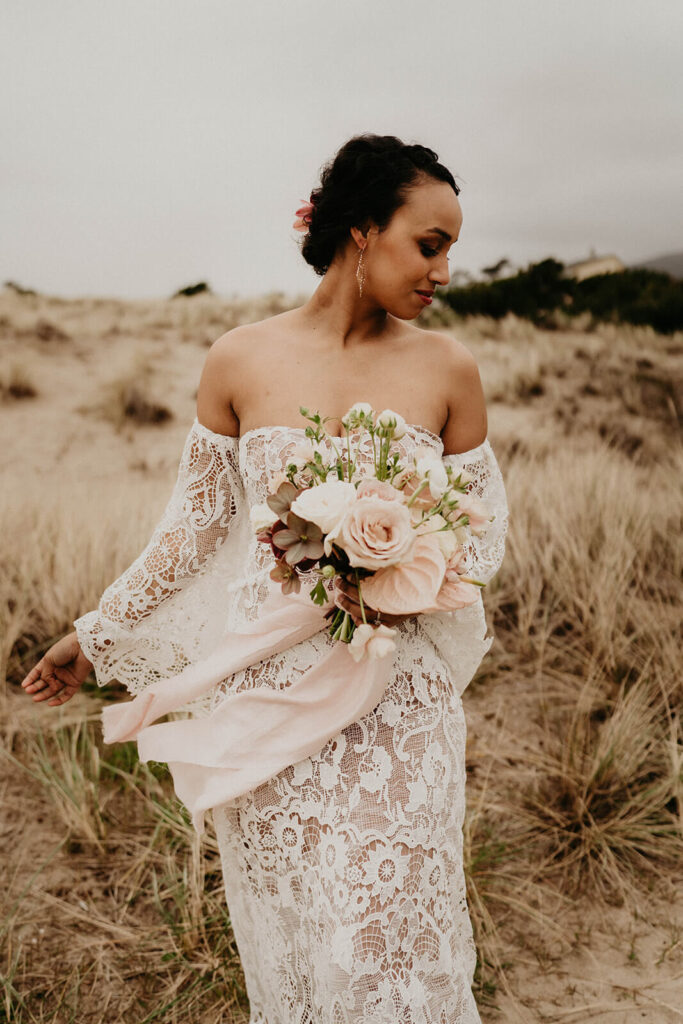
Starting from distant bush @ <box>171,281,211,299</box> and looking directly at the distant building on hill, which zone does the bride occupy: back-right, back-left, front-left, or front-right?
back-right

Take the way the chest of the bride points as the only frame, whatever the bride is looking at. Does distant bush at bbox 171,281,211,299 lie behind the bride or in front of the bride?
behind

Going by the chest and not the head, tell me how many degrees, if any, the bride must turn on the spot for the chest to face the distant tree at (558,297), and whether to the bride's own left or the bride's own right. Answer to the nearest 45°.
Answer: approximately 135° to the bride's own left

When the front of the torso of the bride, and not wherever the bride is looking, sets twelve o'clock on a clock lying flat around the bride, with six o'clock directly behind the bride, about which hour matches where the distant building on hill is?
The distant building on hill is roughly at 7 o'clock from the bride.

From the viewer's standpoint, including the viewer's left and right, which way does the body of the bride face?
facing the viewer

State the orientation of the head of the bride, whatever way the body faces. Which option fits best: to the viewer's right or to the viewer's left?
to the viewer's right
